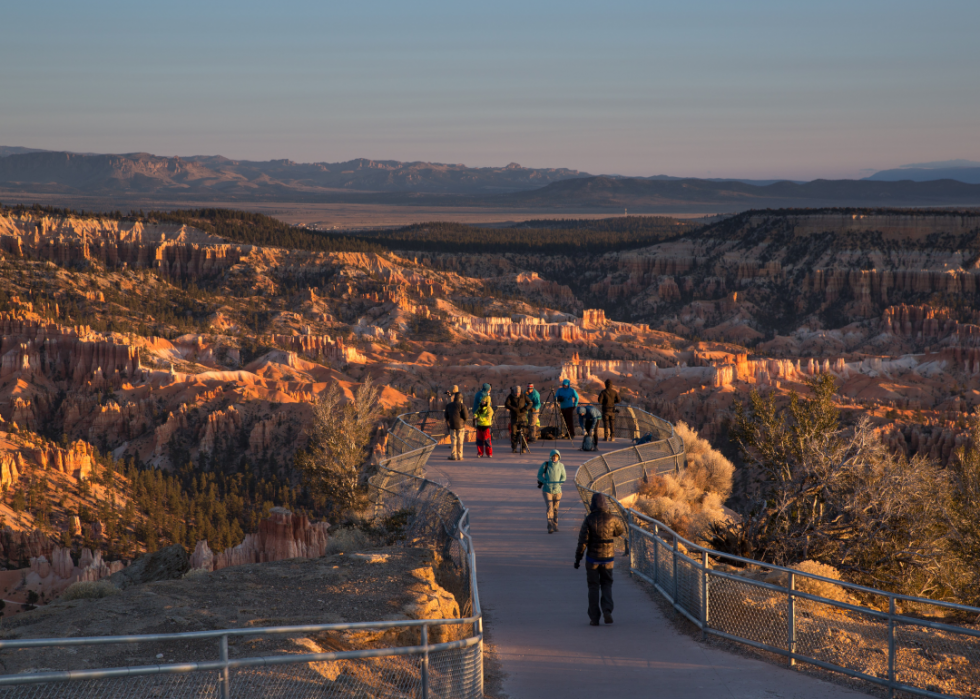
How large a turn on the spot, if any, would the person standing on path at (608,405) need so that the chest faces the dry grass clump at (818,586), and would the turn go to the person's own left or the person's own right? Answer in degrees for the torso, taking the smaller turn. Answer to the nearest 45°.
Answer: approximately 180°

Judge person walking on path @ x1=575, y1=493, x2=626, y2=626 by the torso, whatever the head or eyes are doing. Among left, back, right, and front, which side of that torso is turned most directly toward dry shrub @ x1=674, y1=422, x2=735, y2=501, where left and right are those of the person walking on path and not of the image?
front

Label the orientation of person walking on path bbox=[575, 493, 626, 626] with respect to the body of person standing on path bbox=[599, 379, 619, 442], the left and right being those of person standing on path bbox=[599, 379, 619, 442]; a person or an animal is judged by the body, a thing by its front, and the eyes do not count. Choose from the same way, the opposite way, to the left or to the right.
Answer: the same way

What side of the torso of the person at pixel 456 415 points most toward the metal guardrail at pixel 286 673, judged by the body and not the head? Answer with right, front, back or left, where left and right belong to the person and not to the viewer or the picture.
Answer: back

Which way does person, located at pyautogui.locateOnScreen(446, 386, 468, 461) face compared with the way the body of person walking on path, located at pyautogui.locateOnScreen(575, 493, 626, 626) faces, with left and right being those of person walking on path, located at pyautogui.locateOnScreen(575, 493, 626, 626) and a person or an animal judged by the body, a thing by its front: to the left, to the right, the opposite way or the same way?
the same way

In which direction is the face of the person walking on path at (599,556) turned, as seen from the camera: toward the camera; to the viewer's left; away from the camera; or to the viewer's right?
away from the camera

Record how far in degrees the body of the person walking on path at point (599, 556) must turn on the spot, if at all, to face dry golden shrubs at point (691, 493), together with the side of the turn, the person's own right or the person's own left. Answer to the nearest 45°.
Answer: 0° — they already face it

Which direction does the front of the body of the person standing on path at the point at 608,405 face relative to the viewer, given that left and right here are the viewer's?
facing away from the viewer

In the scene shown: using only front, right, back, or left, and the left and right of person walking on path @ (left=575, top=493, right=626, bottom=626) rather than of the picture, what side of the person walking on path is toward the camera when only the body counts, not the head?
back

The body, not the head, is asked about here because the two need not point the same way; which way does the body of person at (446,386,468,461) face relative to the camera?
away from the camera

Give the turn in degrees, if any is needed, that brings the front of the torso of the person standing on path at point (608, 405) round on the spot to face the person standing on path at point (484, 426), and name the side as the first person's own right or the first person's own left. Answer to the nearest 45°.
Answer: approximately 135° to the first person's own left

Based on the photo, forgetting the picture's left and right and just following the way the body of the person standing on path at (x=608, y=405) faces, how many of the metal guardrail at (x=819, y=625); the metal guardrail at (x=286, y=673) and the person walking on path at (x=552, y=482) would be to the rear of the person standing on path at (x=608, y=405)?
3
